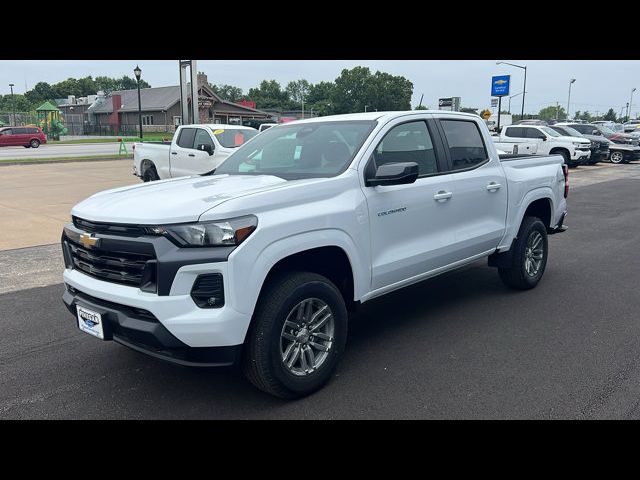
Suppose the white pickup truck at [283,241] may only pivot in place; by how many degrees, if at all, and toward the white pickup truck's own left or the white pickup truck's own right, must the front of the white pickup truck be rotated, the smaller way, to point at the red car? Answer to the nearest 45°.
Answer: approximately 90° to the white pickup truck's own right

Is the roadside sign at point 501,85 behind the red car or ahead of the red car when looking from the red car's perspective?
behind

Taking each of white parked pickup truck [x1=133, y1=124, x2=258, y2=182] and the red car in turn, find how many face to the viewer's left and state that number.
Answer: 1

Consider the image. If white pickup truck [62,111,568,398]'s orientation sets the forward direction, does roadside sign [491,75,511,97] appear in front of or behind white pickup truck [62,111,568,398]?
behind

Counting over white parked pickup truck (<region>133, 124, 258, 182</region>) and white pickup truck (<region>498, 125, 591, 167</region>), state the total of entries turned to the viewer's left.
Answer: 0

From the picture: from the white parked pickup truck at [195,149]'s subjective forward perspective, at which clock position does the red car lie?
The red car is roughly at 7 o'clock from the white parked pickup truck.

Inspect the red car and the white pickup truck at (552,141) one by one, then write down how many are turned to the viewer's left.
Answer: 1

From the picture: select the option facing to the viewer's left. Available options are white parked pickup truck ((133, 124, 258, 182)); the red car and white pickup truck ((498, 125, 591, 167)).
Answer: the red car

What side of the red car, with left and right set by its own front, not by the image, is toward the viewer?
left

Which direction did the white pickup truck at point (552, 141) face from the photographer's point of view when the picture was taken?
facing the viewer and to the right of the viewer

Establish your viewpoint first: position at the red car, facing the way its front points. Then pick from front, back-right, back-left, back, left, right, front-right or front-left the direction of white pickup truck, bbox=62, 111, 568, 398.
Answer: left

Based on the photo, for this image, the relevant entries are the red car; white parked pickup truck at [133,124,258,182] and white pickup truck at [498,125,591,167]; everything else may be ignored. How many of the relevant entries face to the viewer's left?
1
